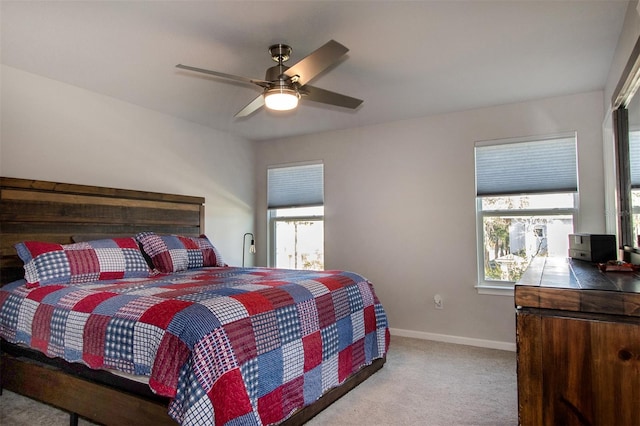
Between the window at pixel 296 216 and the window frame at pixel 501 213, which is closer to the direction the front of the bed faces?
the window frame

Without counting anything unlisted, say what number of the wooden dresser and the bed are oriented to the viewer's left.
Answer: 1

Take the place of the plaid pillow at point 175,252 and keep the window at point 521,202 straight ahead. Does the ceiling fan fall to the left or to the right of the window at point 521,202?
right

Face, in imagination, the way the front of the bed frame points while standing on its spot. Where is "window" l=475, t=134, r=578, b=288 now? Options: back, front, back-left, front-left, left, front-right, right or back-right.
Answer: front-left

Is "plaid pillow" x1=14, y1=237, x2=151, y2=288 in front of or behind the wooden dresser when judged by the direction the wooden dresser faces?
in front

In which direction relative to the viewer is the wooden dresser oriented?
to the viewer's left

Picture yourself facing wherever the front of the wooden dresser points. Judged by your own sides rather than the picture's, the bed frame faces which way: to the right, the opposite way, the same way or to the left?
the opposite way

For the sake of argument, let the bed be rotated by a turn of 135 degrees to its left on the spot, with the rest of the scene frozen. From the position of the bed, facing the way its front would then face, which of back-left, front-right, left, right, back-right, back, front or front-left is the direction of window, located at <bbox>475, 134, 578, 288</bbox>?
right

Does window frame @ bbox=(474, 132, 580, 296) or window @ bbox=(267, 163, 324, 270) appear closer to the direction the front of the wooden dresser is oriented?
the window

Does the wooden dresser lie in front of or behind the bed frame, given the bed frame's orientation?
in front

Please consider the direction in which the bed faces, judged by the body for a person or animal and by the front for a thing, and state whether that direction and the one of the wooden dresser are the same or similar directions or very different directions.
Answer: very different directions

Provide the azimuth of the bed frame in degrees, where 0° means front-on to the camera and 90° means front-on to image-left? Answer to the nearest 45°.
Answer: approximately 315°

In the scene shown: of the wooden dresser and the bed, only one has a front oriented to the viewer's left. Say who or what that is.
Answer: the wooden dresser

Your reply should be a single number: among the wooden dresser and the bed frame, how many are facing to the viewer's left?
1
